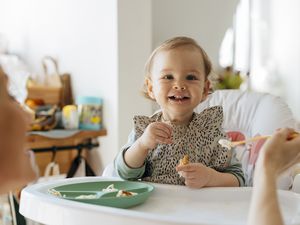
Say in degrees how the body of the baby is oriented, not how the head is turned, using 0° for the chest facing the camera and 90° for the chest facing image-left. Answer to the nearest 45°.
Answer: approximately 0°
